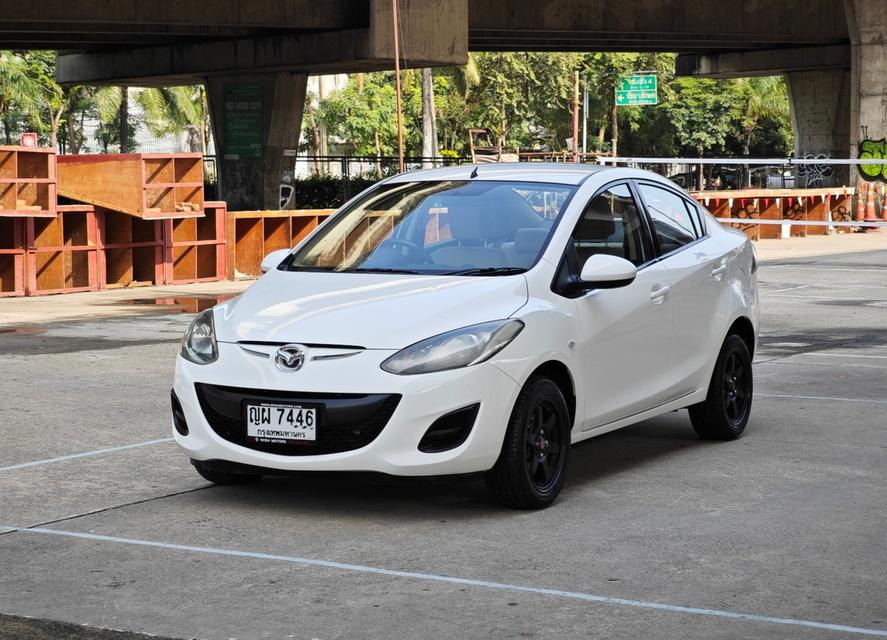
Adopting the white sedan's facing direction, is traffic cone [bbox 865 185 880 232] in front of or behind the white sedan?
behind

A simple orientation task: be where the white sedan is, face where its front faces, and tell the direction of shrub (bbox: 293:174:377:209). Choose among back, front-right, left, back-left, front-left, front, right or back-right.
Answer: back-right

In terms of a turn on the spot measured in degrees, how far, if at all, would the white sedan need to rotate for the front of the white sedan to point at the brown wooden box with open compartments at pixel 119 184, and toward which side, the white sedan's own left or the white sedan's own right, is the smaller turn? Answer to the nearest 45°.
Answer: approximately 135° to the white sedan's own right

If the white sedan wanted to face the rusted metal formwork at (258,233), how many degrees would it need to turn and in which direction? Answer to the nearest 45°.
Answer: approximately 135° to its right

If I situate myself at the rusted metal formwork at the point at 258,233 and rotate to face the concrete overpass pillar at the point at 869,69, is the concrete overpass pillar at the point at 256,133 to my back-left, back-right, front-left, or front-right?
front-left

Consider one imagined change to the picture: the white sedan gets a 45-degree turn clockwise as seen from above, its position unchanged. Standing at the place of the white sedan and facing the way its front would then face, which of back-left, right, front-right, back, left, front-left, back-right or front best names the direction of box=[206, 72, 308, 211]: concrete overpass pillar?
right

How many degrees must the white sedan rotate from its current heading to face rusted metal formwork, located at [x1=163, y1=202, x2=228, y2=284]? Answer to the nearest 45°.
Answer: approximately 135° to its right

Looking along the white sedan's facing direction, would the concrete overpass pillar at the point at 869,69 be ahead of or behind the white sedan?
behind

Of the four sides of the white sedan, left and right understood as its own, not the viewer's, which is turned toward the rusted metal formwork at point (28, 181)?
right

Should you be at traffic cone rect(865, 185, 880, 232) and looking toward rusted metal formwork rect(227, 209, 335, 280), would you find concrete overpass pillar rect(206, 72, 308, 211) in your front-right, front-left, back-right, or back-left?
front-right

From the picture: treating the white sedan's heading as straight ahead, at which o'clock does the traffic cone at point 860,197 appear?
The traffic cone is roughly at 5 o'clock from the white sedan.

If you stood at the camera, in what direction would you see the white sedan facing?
facing the viewer and to the left of the viewer

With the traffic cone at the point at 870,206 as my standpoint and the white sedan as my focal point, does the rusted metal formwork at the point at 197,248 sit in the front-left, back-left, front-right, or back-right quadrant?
front-right
